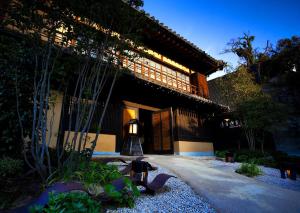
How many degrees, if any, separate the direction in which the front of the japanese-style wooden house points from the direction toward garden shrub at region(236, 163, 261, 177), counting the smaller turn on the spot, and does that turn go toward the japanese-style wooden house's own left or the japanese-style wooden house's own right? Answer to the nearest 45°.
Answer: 0° — it already faces it

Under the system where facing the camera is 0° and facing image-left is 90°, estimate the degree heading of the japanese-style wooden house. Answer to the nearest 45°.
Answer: approximately 315°

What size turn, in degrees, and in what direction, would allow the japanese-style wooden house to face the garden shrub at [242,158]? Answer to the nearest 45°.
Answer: approximately 45° to its left

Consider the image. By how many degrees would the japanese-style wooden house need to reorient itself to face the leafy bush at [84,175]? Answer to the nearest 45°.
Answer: approximately 45° to its right

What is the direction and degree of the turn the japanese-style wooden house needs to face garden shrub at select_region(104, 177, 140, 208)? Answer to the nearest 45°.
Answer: approximately 45° to its right

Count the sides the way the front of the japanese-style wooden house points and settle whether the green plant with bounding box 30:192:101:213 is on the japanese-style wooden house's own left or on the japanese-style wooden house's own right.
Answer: on the japanese-style wooden house's own right

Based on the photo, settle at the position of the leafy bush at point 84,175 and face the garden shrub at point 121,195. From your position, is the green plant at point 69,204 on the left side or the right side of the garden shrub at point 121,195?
right

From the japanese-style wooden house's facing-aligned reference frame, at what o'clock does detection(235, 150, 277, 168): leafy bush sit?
The leafy bush is roughly at 11 o'clock from the japanese-style wooden house.

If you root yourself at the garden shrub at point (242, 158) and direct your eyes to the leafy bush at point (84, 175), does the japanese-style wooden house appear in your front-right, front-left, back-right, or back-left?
front-right

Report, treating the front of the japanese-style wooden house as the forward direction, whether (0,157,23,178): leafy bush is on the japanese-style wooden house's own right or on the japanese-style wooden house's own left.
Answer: on the japanese-style wooden house's own right

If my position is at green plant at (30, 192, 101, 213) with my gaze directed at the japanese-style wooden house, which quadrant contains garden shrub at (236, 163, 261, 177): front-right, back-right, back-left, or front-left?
front-right

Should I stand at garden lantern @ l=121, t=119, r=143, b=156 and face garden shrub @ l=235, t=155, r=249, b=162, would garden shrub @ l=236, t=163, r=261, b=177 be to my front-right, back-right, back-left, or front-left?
front-right
